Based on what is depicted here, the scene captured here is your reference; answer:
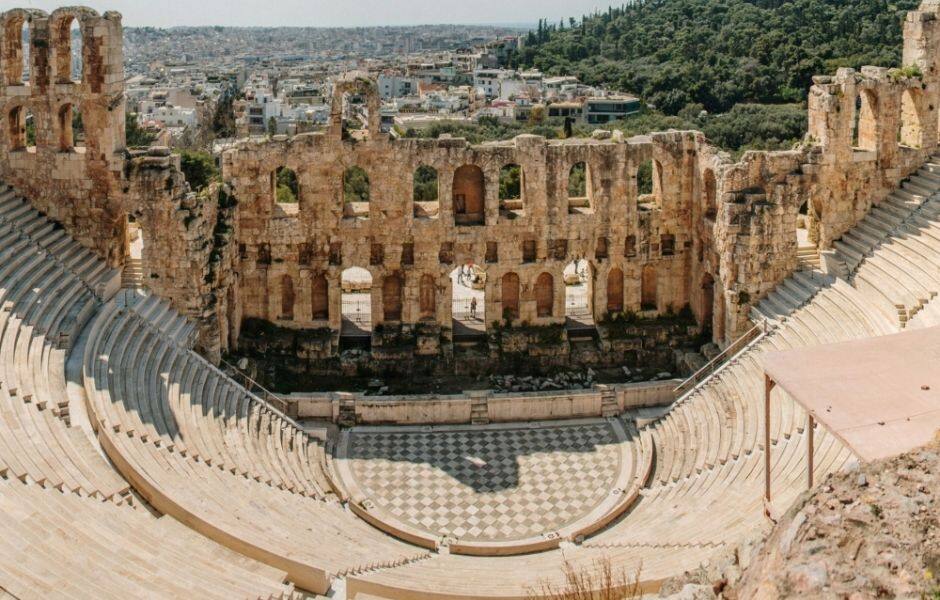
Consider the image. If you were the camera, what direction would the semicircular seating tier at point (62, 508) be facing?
facing away from the viewer and to the right of the viewer

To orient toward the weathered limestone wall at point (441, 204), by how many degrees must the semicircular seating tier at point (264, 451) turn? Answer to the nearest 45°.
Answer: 0° — it already faces it

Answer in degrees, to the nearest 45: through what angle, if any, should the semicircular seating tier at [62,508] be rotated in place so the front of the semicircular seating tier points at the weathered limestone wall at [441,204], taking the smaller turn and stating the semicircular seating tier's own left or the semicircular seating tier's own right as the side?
0° — it already faces it
